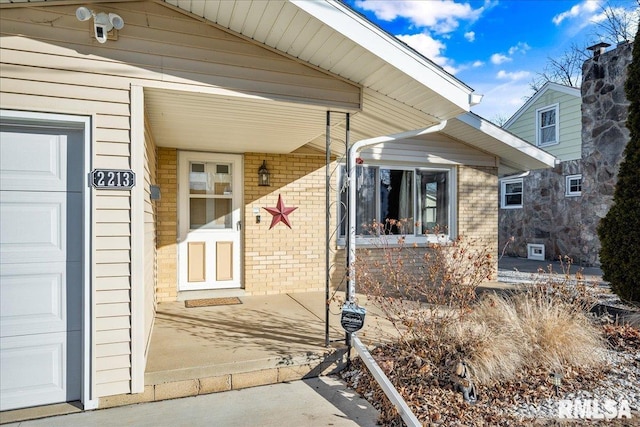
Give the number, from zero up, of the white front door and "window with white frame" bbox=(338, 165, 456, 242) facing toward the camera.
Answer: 2

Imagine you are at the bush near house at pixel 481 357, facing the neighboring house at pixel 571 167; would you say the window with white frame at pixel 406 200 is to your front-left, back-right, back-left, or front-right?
front-left

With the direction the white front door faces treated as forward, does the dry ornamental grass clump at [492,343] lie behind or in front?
in front

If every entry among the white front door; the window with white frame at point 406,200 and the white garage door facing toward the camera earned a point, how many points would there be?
3

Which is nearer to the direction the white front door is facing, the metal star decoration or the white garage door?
the white garage door

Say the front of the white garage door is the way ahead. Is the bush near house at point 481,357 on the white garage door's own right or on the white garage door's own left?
on the white garage door's own left

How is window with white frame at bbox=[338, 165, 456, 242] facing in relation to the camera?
toward the camera

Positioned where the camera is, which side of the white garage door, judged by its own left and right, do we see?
front

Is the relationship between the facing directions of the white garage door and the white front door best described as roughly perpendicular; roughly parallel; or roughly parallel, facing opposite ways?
roughly parallel

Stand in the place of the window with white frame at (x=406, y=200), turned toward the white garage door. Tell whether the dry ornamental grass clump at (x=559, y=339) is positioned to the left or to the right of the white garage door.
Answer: left

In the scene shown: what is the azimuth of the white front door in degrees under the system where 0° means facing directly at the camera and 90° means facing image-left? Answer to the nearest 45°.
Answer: approximately 0°

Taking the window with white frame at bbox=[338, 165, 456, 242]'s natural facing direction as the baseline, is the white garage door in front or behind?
in front
